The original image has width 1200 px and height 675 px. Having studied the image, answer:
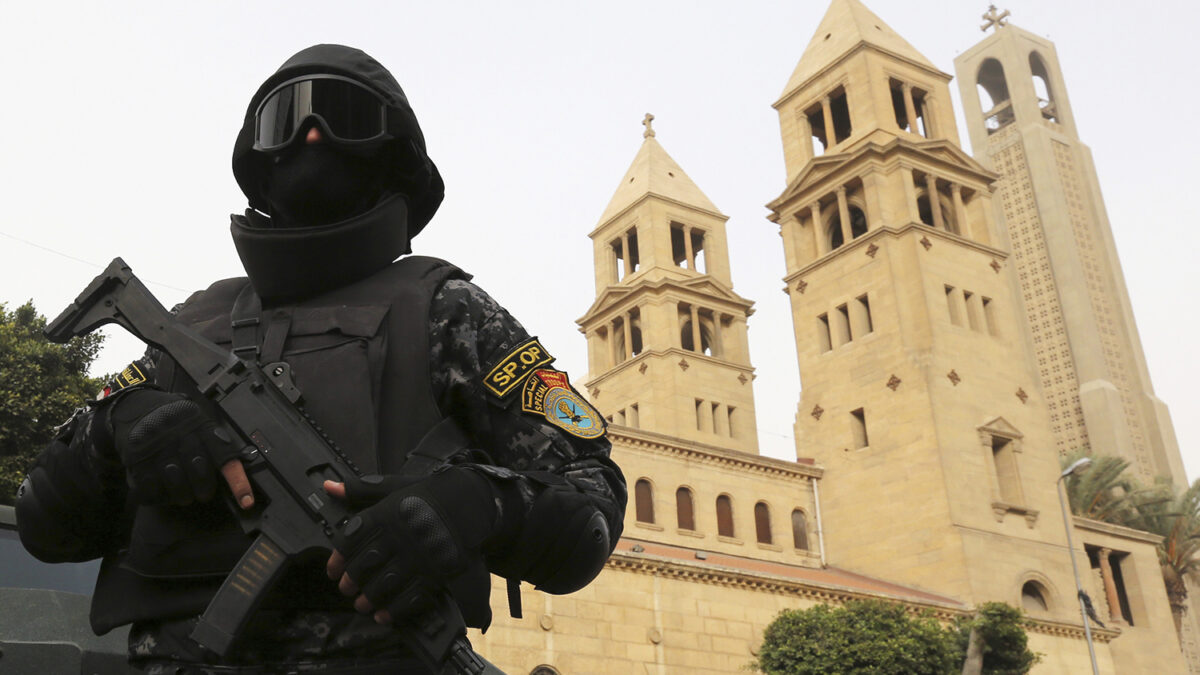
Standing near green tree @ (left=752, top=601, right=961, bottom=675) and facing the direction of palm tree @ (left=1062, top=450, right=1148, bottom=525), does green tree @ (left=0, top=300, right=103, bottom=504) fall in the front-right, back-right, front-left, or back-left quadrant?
back-left

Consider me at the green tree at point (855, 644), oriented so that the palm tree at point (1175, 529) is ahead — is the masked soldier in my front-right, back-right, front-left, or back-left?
back-right

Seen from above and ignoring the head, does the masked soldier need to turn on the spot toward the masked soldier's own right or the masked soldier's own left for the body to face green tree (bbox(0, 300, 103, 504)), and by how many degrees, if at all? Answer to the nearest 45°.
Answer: approximately 135° to the masked soldier's own right

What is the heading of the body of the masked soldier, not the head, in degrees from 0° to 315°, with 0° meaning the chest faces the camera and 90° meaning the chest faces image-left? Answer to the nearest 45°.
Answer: approximately 45°

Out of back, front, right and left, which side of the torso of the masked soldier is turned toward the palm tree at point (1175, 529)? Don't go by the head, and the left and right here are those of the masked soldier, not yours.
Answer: back

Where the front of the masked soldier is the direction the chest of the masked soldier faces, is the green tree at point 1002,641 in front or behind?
behind
